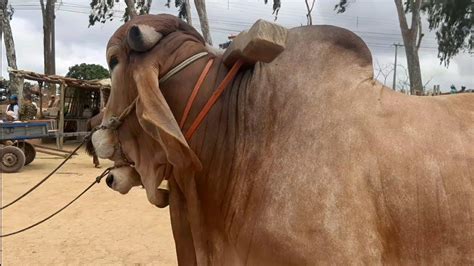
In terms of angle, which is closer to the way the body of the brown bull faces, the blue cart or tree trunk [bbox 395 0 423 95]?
the blue cart

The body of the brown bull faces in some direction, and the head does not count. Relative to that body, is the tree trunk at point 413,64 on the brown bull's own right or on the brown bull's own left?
on the brown bull's own right

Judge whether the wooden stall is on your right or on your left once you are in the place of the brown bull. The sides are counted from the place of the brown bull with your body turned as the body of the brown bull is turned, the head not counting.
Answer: on your right

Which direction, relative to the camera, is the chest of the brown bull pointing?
to the viewer's left

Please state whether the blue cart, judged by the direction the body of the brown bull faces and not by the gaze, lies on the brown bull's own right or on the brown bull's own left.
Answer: on the brown bull's own right

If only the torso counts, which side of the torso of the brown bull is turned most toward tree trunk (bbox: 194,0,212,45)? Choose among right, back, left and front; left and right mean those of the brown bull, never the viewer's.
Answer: right

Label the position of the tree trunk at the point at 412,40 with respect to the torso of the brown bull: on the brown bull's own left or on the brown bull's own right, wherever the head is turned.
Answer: on the brown bull's own right

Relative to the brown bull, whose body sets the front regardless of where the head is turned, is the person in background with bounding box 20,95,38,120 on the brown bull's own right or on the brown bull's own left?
on the brown bull's own right

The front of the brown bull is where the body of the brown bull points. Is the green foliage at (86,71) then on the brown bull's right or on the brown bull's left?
on the brown bull's right
